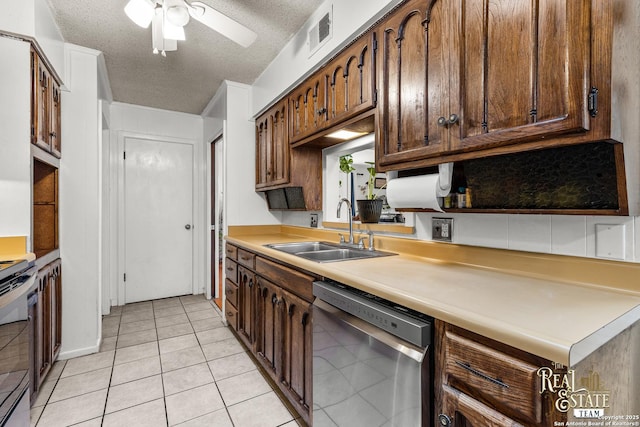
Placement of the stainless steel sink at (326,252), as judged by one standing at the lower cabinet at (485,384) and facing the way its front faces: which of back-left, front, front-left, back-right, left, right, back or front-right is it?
right

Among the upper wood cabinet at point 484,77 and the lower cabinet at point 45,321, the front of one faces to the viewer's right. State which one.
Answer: the lower cabinet

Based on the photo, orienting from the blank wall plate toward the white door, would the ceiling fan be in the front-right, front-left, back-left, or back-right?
front-left

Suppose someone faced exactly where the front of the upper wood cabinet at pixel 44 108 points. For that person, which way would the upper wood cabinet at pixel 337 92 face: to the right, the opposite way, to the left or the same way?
the opposite way

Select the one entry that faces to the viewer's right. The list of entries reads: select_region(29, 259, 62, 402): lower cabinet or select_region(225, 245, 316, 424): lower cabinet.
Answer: select_region(29, 259, 62, 402): lower cabinet

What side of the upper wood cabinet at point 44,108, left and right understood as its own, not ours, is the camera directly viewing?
right

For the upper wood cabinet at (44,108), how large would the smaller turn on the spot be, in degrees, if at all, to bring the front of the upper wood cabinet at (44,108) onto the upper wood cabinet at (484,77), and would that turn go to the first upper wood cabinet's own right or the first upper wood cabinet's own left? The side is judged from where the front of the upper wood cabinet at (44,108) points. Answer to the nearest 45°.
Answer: approximately 45° to the first upper wood cabinet's own right

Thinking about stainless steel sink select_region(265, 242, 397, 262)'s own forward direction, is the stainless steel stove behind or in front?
in front

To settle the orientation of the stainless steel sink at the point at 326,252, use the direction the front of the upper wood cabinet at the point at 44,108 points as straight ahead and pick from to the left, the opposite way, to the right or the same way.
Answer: the opposite way

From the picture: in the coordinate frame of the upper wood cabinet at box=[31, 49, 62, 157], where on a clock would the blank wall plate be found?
The blank wall plate is roughly at 2 o'clock from the upper wood cabinet.

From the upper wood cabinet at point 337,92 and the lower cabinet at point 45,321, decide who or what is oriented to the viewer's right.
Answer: the lower cabinet

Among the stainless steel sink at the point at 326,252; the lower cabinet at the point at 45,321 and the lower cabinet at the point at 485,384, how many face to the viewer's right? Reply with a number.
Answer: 1

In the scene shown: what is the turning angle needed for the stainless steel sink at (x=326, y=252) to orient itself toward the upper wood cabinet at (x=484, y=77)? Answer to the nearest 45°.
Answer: approximately 90° to its left
